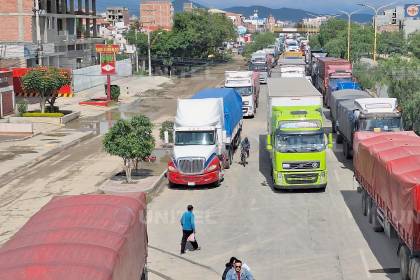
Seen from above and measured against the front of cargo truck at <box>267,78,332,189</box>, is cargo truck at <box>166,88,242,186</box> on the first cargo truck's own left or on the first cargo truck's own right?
on the first cargo truck's own right

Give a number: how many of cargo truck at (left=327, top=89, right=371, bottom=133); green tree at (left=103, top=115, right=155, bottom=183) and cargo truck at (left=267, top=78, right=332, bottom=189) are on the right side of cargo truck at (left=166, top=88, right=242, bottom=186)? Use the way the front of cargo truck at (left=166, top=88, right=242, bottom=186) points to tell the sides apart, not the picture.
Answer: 1

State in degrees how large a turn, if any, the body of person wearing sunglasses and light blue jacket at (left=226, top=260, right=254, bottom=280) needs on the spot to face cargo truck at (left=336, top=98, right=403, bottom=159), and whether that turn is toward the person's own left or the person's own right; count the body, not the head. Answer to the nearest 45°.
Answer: approximately 180°

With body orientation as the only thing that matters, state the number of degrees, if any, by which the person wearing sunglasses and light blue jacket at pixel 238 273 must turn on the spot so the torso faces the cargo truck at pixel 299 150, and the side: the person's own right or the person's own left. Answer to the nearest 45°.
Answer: approximately 180°

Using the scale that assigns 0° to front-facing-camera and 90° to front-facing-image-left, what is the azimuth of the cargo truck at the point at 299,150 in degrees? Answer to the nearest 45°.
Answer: approximately 0°

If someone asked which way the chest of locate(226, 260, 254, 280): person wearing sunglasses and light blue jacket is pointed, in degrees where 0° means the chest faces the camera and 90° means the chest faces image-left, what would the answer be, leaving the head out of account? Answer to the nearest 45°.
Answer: approximately 0°
